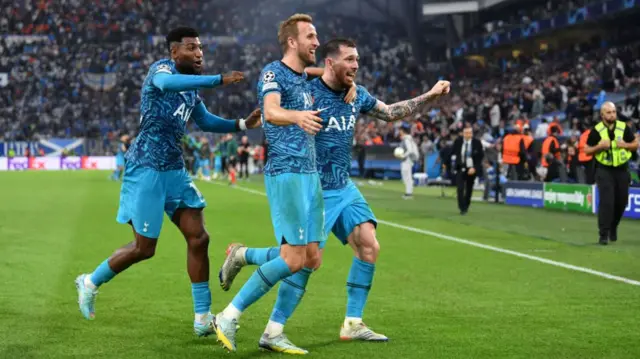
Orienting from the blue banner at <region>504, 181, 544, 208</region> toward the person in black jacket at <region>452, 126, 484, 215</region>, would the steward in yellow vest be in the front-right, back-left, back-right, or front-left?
front-left

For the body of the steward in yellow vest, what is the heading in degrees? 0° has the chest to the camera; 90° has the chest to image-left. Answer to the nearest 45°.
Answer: approximately 0°

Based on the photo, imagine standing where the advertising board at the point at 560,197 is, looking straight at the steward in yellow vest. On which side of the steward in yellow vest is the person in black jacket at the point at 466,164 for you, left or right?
right

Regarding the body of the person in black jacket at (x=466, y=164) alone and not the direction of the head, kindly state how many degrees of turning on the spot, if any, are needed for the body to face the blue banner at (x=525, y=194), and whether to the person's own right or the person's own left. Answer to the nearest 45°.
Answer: approximately 135° to the person's own left

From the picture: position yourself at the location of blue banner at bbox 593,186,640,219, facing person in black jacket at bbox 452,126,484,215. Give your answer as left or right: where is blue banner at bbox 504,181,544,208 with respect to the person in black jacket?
right

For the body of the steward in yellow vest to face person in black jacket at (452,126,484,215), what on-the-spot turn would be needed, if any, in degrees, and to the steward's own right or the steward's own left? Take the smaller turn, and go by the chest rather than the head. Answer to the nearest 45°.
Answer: approximately 135° to the steward's own right

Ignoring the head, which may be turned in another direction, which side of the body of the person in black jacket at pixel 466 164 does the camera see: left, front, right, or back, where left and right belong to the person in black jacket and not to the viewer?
front

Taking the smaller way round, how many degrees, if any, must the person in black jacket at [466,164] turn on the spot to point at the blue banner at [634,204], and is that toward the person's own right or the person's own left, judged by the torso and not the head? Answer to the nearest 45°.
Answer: approximately 90° to the person's own left

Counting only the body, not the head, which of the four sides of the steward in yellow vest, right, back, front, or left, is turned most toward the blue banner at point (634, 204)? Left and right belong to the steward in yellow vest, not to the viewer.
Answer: back

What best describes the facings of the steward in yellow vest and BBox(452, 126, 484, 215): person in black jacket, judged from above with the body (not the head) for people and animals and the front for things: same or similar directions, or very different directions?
same or similar directions

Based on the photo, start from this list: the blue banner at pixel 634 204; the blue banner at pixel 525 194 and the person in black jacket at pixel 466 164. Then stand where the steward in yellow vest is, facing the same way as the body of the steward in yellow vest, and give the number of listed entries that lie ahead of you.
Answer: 0

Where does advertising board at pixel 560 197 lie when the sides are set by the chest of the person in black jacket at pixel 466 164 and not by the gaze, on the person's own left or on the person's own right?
on the person's own left

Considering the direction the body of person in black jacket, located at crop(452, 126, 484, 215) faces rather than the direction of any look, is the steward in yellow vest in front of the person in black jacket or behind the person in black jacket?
in front

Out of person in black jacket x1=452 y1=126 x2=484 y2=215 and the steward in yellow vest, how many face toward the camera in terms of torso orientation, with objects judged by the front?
2
